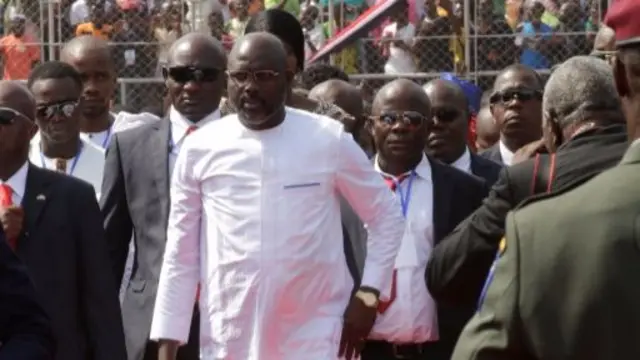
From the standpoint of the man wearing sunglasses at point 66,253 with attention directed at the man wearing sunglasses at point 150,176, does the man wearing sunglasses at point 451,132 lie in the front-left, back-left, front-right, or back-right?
front-right

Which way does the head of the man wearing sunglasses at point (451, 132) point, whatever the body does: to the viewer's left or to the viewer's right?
to the viewer's left

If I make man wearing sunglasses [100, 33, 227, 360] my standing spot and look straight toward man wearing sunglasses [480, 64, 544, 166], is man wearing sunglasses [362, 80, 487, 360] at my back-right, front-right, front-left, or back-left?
front-right

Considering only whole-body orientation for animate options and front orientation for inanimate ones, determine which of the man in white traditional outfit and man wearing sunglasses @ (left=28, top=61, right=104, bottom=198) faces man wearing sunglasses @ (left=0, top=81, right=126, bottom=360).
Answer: man wearing sunglasses @ (left=28, top=61, right=104, bottom=198)

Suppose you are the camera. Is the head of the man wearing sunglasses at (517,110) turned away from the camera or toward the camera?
toward the camera

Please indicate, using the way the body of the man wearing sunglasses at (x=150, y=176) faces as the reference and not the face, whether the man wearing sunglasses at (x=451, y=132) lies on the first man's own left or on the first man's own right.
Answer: on the first man's own left

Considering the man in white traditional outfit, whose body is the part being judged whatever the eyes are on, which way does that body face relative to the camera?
toward the camera

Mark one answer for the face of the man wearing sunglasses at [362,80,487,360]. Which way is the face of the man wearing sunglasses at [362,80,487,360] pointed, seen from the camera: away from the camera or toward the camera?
toward the camera

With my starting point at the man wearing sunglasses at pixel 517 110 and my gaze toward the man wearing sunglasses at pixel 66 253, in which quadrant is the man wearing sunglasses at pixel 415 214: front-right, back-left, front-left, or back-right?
front-left

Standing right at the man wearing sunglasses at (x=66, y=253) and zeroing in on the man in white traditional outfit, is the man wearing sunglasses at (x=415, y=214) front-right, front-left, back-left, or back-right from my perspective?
front-left

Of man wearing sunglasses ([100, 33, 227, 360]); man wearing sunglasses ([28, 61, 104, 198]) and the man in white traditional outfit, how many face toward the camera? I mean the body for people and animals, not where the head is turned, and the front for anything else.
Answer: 3

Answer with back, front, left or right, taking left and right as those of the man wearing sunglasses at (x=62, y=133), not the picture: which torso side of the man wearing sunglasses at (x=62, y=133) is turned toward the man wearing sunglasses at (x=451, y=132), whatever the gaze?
left

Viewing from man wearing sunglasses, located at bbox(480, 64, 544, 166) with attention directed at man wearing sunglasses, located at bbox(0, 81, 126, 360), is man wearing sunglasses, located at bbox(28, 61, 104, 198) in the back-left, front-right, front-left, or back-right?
front-right

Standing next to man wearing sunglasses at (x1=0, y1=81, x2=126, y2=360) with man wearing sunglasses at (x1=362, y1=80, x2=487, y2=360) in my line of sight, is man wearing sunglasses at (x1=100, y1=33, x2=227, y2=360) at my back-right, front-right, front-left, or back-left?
front-left

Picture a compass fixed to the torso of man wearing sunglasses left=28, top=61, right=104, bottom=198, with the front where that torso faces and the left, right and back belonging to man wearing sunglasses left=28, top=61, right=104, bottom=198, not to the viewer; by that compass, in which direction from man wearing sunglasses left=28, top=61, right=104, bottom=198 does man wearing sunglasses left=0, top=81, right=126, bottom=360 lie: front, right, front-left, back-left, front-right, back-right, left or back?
front

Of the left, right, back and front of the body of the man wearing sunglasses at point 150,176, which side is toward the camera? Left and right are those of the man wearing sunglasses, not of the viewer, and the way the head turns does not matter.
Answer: front
